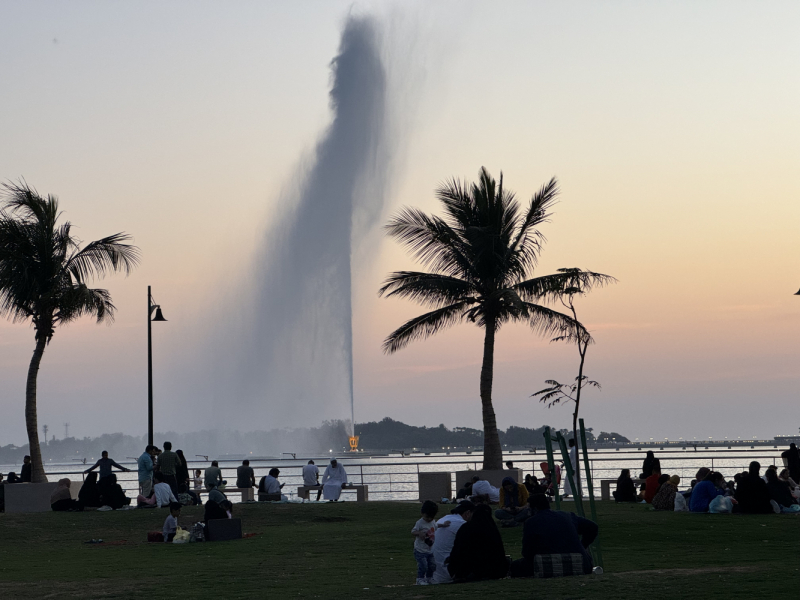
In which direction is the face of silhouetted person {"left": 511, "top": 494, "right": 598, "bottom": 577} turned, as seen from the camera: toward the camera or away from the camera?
away from the camera

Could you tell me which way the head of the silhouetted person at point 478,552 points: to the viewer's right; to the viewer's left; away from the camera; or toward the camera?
away from the camera

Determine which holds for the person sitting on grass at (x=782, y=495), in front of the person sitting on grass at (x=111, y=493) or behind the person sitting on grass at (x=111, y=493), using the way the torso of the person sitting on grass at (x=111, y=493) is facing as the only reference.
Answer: in front
